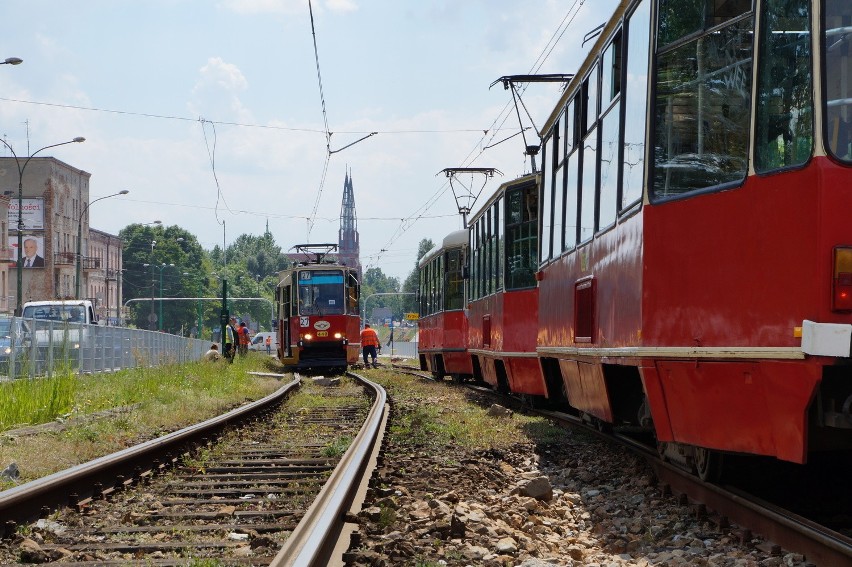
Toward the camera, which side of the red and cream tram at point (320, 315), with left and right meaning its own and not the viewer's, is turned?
front

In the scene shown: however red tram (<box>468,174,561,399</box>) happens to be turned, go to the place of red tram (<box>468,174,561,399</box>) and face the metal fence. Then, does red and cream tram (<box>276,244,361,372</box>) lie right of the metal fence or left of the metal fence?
right

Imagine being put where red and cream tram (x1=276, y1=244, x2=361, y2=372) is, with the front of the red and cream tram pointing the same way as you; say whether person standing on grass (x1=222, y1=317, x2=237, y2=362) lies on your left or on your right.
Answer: on your right

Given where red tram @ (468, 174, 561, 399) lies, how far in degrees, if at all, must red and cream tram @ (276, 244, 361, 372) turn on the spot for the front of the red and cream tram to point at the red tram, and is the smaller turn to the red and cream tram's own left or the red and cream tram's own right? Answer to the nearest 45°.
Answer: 0° — it already faces it

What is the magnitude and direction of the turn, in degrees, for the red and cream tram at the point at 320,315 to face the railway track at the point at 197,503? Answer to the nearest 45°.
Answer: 0° — it already faces it

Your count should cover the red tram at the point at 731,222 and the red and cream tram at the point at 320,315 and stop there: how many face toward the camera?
1

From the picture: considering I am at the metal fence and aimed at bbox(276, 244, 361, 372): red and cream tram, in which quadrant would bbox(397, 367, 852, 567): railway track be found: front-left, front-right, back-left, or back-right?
back-right

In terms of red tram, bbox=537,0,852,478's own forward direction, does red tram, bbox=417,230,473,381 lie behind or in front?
in front

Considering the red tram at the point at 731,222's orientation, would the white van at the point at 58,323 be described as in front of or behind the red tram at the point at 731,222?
in front

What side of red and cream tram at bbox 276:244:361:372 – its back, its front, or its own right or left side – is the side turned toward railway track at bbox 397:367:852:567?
front

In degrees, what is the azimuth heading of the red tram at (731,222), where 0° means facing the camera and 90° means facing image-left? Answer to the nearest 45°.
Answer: approximately 135°

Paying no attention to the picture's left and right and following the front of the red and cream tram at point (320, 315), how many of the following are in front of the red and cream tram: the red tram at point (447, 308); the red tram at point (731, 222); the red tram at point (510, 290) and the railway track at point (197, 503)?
4

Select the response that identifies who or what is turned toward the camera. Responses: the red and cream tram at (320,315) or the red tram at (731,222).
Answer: the red and cream tram
